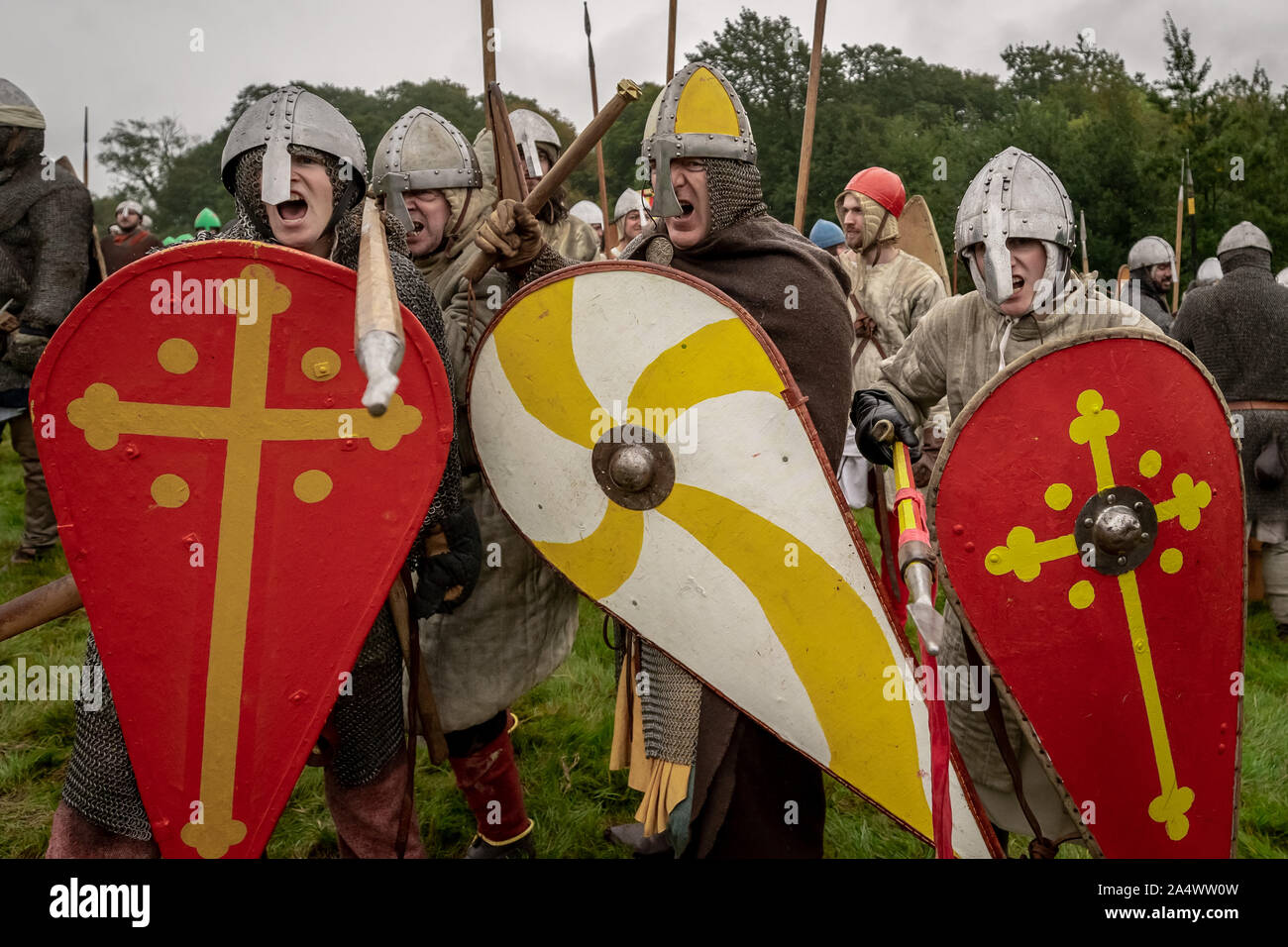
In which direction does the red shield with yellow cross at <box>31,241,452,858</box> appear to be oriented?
toward the camera

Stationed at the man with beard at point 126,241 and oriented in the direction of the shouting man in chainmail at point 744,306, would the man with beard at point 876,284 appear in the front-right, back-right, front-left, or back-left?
front-left

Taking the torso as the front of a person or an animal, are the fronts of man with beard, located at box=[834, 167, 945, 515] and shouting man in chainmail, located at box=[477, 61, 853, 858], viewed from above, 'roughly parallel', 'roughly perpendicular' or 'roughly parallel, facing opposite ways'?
roughly parallel

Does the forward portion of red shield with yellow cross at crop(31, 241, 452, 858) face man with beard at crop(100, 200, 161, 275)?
no

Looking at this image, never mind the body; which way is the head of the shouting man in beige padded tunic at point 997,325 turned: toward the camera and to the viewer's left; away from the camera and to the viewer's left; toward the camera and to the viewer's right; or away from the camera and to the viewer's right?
toward the camera and to the viewer's left

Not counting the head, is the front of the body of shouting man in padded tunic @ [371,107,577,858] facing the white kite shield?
no

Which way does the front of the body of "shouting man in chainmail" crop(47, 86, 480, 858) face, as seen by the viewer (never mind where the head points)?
toward the camera

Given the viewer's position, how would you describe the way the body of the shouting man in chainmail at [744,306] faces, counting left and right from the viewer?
facing the viewer and to the left of the viewer

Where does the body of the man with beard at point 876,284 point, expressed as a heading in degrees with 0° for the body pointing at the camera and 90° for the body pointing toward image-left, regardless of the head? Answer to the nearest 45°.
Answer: approximately 45°

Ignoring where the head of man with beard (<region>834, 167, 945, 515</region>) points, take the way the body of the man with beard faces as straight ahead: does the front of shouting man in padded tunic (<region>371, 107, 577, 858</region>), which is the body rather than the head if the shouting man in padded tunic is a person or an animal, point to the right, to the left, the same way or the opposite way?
the same way

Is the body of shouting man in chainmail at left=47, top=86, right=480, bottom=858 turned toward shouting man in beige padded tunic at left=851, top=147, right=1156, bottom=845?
no
